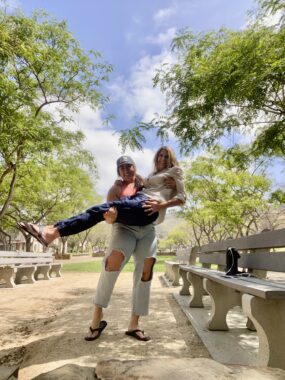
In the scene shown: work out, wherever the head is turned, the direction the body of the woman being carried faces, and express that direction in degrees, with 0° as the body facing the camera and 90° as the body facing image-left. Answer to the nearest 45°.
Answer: approximately 45°

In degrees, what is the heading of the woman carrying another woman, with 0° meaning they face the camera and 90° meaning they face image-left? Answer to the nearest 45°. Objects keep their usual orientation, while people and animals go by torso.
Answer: approximately 0°

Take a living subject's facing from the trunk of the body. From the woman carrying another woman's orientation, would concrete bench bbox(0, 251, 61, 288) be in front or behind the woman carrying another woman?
behind

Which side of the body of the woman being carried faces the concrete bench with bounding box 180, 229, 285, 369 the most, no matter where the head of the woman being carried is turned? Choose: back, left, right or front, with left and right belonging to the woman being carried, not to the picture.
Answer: left

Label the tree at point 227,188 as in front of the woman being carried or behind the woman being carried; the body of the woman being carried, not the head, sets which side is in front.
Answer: behind

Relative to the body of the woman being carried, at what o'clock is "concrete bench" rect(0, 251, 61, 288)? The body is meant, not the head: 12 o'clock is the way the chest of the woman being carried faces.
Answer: The concrete bench is roughly at 4 o'clock from the woman being carried.

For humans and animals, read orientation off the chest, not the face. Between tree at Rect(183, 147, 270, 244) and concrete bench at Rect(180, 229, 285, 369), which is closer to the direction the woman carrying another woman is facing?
the concrete bench

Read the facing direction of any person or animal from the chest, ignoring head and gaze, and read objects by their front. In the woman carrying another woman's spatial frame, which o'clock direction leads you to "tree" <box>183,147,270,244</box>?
The tree is roughly at 7 o'clock from the woman carrying another woman.
